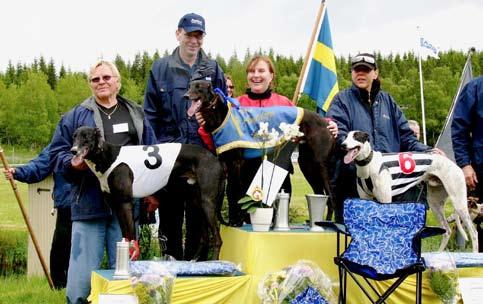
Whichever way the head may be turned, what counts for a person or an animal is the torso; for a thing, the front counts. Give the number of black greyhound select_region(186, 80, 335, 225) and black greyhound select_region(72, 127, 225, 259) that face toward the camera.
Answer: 0

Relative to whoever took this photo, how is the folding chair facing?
facing the viewer

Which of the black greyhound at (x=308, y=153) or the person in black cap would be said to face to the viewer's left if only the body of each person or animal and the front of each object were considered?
the black greyhound

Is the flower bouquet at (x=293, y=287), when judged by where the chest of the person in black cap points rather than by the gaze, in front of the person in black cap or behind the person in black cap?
in front

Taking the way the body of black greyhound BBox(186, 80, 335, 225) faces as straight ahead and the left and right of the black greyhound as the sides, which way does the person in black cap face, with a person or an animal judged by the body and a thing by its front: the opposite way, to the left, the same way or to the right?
to the left

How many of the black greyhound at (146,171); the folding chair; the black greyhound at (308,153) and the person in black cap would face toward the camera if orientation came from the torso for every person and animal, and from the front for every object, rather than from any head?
2

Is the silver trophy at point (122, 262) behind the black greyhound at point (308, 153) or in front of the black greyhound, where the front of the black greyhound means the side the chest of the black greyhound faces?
in front

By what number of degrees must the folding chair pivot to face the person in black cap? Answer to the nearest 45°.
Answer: approximately 180°

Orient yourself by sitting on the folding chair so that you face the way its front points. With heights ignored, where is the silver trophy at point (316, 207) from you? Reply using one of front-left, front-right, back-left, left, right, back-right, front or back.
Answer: back-right

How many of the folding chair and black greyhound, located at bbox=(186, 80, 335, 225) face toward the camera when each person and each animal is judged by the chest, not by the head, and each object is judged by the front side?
1

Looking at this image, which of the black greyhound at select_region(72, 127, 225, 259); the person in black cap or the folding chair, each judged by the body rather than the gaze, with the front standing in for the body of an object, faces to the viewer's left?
the black greyhound

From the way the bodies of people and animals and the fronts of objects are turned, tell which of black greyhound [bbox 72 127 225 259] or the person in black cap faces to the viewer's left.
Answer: the black greyhound

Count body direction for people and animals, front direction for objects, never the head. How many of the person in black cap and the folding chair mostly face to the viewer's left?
0

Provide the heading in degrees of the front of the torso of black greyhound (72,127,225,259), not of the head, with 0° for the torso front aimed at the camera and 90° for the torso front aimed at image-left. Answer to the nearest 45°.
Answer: approximately 90°

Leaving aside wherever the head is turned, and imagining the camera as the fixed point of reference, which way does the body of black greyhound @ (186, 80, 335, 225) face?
to the viewer's left
